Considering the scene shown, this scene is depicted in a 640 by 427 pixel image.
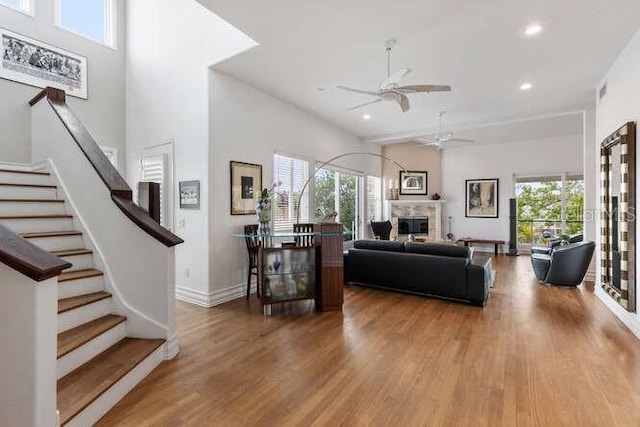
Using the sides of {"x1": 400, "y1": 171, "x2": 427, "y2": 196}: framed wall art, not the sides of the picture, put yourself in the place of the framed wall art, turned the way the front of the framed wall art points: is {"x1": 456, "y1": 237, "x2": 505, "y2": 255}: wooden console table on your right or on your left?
on your left

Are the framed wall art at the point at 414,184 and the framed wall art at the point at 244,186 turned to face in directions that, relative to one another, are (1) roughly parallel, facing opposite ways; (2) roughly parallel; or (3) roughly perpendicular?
roughly perpendicular

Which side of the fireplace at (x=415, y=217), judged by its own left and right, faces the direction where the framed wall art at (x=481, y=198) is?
left

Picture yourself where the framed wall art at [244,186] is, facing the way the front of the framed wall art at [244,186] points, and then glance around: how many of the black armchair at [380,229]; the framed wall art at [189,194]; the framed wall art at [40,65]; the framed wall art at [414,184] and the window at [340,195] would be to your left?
3

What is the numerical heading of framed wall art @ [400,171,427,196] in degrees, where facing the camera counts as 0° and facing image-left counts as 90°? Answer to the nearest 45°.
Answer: approximately 0°

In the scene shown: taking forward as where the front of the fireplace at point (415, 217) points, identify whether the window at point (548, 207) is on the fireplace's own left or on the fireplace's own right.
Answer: on the fireplace's own left

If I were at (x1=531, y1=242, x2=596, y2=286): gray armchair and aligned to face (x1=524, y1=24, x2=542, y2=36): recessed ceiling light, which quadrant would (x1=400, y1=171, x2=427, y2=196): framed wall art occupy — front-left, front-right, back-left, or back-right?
back-right

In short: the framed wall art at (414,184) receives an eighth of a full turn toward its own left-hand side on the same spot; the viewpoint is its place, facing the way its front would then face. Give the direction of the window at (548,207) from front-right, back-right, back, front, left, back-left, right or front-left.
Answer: front-left

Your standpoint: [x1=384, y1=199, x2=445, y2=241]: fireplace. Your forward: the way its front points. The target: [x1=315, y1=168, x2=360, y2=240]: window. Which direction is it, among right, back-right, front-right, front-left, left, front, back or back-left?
front-right

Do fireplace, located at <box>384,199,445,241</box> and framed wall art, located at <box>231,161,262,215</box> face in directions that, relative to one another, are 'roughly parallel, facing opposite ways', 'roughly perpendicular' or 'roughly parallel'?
roughly perpendicular

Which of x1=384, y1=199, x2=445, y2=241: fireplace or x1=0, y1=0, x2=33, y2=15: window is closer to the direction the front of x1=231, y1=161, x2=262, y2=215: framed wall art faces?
the fireplace
